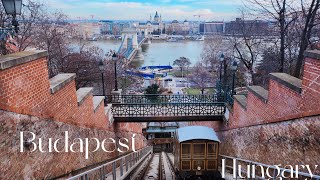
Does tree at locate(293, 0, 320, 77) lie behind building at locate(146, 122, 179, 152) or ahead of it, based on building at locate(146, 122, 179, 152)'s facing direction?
ahead

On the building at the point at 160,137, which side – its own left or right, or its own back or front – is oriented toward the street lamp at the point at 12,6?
front

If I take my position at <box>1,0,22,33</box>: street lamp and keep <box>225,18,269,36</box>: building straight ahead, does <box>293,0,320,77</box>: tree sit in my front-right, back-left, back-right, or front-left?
front-right

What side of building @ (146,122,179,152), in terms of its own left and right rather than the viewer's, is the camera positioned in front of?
front
